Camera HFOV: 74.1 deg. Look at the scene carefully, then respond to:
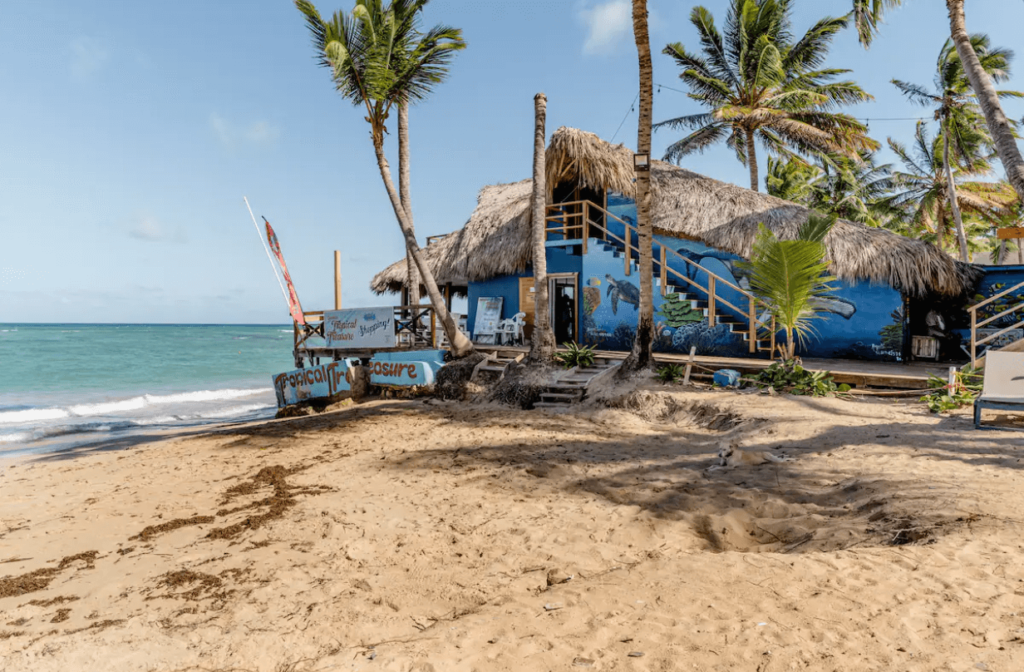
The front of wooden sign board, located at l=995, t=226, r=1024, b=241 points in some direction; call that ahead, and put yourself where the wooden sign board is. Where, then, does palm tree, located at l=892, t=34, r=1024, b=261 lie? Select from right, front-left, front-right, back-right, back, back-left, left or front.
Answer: back

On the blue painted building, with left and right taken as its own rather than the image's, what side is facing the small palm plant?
front

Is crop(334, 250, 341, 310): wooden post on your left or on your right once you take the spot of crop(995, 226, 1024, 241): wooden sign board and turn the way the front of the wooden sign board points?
on your right

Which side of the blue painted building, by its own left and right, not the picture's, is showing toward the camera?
front

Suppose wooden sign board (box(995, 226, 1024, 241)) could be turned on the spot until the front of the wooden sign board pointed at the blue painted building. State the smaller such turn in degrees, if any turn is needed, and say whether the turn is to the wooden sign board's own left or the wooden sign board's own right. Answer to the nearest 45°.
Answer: approximately 90° to the wooden sign board's own right

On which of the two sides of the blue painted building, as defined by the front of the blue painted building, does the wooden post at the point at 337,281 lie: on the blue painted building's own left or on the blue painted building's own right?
on the blue painted building's own right

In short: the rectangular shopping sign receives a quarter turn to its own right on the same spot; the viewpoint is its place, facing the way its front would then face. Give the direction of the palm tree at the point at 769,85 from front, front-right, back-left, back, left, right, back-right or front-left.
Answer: back

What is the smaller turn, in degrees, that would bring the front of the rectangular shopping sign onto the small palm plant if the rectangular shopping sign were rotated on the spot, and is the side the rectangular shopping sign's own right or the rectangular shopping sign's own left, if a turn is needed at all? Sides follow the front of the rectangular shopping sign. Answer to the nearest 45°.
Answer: approximately 45° to the rectangular shopping sign's own left

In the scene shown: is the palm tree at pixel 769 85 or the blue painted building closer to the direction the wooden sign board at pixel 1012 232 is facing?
the blue painted building

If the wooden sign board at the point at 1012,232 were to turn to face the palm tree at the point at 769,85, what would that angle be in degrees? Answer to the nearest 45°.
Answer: approximately 135° to its right

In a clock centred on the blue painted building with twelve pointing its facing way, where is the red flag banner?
The red flag banner is roughly at 3 o'clock from the blue painted building.

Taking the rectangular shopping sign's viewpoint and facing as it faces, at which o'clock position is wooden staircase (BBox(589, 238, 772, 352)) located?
The wooden staircase is roughly at 10 o'clock from the rectangular shopping sign.

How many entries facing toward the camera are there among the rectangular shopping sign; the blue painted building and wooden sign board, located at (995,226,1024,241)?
3
